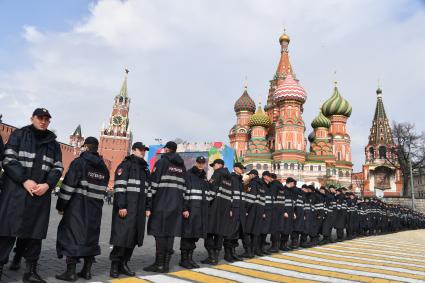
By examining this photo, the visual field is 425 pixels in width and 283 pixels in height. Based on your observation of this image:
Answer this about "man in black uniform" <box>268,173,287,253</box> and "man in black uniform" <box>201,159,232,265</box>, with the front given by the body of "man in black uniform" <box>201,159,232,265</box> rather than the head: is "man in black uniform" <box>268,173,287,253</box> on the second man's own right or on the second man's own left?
on the second man's own right

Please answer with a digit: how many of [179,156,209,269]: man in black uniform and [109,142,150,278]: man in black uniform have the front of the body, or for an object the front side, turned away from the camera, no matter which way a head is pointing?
0

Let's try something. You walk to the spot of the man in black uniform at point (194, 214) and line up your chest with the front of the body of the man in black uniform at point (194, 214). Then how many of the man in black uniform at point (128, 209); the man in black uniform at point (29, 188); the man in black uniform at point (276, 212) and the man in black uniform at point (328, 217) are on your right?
2

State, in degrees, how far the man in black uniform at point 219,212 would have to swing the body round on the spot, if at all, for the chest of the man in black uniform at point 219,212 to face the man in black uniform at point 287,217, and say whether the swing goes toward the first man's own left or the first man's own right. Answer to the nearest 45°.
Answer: approximately 90° to the first man's own right

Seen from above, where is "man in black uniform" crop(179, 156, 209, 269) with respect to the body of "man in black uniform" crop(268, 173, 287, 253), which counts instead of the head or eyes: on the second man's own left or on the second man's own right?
on the second man's own left
